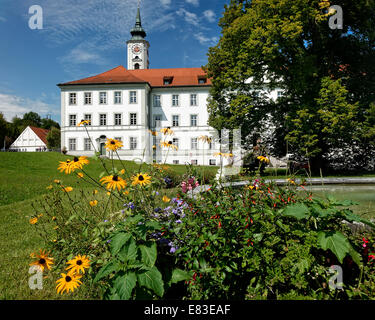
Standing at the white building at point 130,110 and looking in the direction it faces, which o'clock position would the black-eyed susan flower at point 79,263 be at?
The black-eyed susan flower is roughly at 12 o'clock from the white building.

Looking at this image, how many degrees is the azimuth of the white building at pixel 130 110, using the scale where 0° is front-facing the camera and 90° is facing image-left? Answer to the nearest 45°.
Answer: approximately 0°

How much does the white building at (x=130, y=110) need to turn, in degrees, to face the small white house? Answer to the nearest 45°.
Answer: approximately 135° to its right
